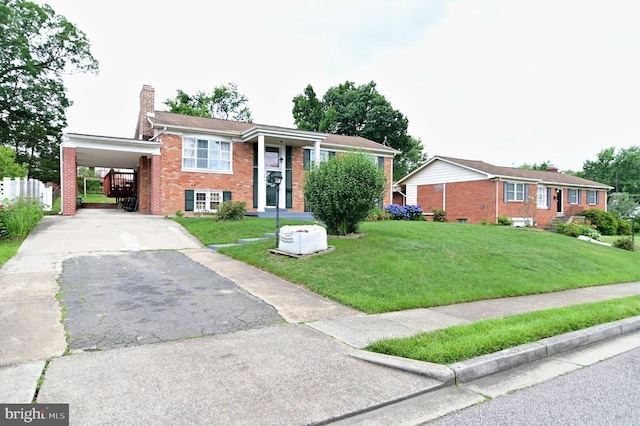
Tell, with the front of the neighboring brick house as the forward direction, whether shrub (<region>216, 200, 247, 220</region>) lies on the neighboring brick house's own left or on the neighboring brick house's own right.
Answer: on the neighboring brick house's own right

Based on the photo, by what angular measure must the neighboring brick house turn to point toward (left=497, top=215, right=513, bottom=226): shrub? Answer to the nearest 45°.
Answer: approximately 45° to its right

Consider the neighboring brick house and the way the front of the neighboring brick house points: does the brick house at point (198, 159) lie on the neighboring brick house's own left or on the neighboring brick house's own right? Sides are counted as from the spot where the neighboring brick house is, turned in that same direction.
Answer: on the neighboring brick house's own right

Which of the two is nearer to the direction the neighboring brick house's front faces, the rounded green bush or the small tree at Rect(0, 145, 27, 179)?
the rounded green bush

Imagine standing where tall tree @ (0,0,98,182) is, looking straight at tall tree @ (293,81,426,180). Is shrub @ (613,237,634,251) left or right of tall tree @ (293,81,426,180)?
right

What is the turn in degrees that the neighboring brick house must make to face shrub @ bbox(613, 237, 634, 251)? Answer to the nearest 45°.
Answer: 0° — it already faces it

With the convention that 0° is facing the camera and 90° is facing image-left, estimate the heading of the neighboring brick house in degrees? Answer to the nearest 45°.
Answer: approximately 315°

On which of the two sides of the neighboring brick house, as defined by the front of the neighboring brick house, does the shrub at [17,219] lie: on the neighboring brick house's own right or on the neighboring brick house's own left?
on the neighboring brick house's own right

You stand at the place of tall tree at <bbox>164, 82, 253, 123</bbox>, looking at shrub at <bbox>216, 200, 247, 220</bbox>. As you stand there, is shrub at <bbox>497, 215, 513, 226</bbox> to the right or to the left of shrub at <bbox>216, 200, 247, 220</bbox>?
left

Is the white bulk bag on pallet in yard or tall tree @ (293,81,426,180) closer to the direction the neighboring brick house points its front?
the white bulk bag on pallet in yard

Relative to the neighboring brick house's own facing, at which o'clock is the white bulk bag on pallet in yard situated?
The white bulk bag on pallet in yard is roughly at 2 o'clock from the neighboring brick house.

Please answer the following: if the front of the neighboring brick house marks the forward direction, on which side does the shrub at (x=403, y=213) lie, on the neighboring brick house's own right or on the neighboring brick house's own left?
on the neighboring brick house's own right
